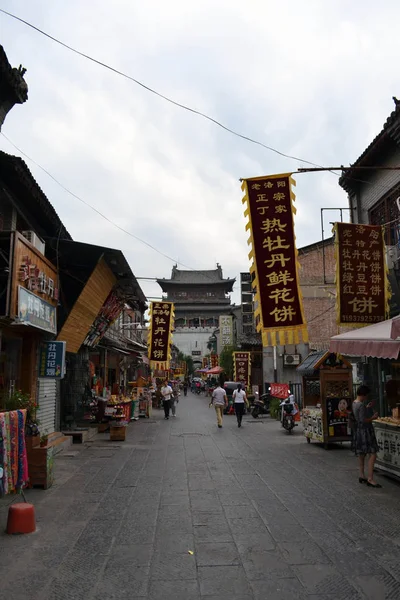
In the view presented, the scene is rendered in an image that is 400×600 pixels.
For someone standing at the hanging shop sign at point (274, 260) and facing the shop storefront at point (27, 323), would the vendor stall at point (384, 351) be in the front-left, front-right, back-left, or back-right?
back-left

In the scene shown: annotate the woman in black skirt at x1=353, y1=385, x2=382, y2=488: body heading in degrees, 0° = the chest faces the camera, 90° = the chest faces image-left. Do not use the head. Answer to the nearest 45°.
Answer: approximately 270°

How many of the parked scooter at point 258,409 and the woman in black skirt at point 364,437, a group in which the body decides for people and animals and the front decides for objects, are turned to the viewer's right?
1

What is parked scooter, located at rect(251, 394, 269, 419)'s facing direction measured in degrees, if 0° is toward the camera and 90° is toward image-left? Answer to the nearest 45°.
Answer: approximately 45°

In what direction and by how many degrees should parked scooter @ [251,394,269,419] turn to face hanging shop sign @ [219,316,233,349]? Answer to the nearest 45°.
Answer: approximately 135° to its right

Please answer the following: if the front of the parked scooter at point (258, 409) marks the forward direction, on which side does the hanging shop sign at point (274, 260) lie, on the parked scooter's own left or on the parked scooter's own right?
on the parked scooter's own left

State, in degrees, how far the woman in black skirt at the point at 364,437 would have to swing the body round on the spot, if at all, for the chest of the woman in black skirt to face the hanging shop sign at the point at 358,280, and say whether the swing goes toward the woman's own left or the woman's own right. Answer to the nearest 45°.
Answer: approximately 90° to the woman's own left

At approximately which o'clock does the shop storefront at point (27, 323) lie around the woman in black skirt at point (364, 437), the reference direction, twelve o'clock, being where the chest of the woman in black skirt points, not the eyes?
The shop storefront is roughly at 6 o'clock from the woman in black skirt.
